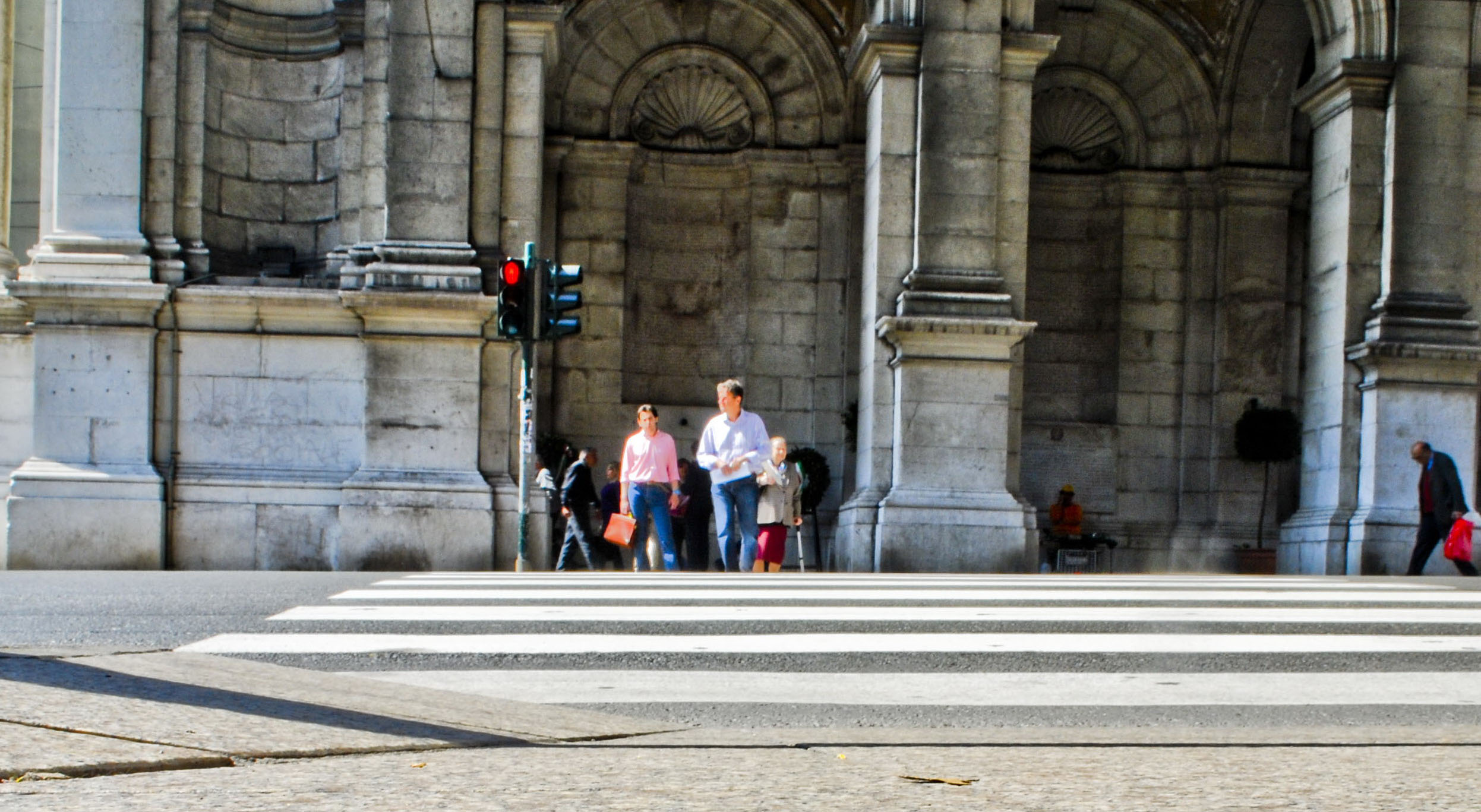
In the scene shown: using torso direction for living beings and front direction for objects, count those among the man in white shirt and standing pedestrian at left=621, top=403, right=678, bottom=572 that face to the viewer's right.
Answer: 0

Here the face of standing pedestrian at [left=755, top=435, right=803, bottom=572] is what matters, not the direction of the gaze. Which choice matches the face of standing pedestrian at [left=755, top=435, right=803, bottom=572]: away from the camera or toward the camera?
toward the camera

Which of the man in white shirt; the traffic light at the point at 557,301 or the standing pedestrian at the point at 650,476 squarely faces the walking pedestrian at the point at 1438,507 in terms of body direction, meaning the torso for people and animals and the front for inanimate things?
the traffic light

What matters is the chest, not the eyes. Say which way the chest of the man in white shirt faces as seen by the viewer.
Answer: toward the camera

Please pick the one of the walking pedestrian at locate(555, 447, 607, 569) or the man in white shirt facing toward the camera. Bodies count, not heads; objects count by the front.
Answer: the man in white shirt

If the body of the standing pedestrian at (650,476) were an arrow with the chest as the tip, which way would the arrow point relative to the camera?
toward the camera

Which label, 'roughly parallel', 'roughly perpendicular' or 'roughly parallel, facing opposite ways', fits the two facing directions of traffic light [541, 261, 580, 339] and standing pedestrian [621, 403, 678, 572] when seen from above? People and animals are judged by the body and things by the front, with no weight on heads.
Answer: roughly perpendicular

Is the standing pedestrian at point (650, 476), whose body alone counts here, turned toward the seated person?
no

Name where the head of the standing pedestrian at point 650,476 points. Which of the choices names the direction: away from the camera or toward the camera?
toward the camera

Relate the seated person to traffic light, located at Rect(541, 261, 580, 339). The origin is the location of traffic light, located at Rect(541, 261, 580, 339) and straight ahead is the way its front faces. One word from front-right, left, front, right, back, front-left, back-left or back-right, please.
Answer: front-left

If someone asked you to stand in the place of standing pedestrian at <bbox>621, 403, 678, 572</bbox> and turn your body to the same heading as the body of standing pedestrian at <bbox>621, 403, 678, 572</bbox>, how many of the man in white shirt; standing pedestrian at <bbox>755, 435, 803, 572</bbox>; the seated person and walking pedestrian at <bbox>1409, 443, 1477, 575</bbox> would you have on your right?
0

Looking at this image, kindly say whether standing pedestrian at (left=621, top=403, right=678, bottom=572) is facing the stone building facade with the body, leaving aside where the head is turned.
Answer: no
